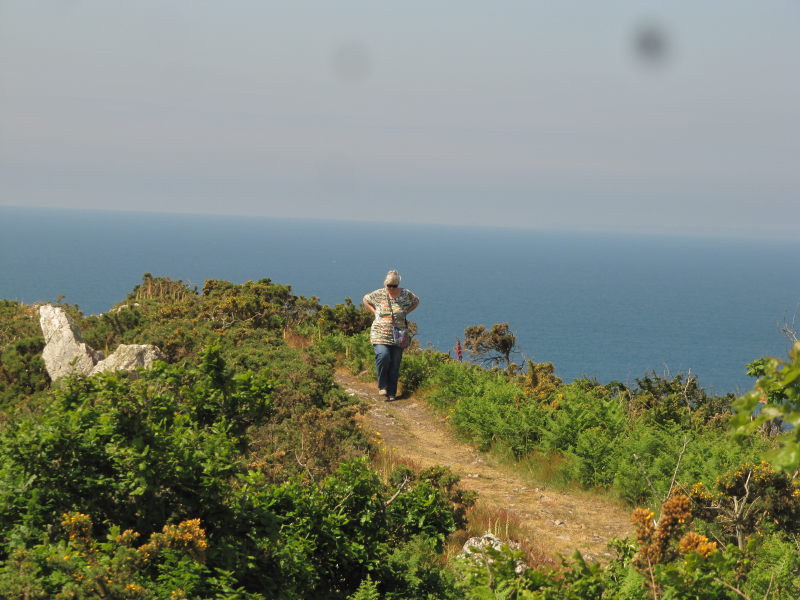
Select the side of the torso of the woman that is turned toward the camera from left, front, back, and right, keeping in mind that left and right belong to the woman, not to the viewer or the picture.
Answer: front

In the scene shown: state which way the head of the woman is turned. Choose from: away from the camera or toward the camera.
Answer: toward the camera

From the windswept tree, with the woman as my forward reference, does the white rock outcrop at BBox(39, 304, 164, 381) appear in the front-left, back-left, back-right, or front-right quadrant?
front-right

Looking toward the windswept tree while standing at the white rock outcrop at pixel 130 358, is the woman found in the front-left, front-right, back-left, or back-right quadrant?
front-right

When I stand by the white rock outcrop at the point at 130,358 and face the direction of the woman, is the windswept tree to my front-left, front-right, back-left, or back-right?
front-left

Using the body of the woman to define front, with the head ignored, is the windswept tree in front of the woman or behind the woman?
behind

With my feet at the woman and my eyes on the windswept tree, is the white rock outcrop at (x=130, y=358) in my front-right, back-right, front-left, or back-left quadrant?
back-left

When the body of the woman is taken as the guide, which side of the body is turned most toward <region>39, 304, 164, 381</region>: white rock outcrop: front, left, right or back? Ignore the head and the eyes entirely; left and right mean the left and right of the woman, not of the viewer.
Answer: right

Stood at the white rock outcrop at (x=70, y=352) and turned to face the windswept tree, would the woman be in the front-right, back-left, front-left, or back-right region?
front-right
